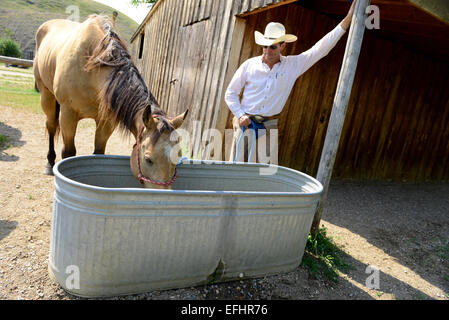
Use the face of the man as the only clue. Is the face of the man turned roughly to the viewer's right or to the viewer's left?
to the viewer's left

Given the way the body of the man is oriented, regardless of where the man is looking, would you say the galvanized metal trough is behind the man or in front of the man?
in front

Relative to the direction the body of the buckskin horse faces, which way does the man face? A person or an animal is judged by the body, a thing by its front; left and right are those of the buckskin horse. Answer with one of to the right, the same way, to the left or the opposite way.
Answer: to the right

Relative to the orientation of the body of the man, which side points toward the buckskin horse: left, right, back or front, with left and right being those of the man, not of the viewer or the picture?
right

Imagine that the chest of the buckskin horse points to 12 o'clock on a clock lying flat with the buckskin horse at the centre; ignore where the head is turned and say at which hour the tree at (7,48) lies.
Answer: The tree is roughly at 7 o'clock from the buckskin horse.

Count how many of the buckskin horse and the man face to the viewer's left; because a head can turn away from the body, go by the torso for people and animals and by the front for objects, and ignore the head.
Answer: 0

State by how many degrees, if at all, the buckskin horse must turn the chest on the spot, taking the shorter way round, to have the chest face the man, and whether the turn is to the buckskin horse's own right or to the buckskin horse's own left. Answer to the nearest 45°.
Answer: approximately 45° to the buckskin horse's own left

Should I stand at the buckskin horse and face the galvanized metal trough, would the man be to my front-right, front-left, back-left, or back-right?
front-left

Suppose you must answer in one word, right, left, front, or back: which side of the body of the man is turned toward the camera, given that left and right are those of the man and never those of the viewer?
front

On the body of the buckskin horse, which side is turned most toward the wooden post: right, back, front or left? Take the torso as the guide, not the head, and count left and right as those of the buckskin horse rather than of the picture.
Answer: front

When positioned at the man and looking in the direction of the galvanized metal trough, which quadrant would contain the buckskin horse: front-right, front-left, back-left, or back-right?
front-right

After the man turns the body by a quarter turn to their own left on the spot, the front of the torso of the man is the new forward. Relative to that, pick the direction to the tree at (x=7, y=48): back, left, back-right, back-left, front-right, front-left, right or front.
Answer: back-left

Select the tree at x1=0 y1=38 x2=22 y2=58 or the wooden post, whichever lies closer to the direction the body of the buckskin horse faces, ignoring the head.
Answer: the wooden post

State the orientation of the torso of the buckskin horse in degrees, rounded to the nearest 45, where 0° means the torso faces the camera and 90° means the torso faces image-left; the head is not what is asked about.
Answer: approximately 315°

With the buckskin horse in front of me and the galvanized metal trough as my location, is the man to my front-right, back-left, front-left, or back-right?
front-right
